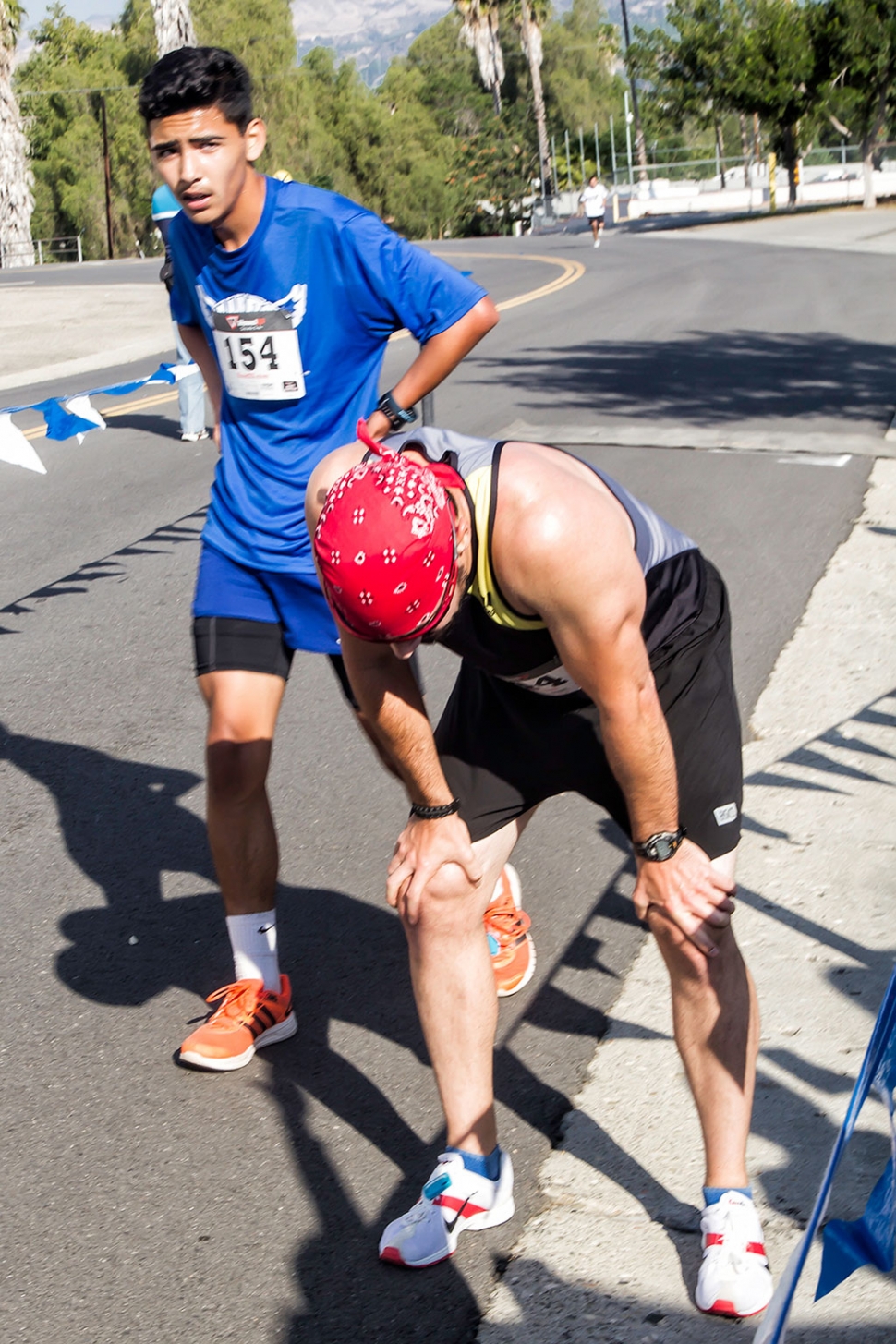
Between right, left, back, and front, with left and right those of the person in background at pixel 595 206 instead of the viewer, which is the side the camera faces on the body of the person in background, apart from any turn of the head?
front

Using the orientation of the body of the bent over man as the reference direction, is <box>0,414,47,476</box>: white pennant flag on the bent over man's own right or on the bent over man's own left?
on the bent over man's own right

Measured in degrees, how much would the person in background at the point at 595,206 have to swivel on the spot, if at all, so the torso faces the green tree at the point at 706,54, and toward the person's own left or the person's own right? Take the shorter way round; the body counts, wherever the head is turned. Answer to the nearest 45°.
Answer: approximately 180°

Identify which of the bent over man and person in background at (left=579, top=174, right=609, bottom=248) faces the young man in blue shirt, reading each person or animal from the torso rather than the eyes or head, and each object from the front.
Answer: the person in background

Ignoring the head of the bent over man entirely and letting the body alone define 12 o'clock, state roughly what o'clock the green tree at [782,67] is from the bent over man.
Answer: The green tree is roughly at 5 o'clock from the bent over man.

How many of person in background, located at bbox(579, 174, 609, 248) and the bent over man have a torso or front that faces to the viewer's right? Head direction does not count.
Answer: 0

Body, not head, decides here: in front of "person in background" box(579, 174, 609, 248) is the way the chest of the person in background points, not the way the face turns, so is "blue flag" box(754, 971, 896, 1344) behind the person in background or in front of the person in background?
in front

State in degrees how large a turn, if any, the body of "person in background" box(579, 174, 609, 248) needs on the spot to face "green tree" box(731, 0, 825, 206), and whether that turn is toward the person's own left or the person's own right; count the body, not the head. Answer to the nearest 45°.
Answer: approximately 135° to the person's own left

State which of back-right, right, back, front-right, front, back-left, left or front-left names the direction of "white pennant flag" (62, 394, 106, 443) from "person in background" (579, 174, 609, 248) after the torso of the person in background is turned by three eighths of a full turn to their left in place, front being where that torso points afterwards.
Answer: back-right

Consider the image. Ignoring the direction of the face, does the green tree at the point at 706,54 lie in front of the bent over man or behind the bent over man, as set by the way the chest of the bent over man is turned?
behind

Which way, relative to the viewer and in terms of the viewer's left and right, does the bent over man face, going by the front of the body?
facing the viewer and to the left of the viewer

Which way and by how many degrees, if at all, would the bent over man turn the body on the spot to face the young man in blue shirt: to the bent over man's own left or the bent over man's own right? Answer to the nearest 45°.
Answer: approximately 90° to the bent over man's own right

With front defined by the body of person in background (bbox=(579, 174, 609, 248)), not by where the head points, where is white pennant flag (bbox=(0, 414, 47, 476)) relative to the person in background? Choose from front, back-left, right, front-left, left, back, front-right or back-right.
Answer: front

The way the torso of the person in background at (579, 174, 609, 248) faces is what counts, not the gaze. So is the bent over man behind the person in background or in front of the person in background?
in front

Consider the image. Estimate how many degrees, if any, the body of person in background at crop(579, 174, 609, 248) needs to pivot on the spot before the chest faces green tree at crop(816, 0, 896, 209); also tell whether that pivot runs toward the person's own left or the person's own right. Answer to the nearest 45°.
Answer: approximately 135° to the person's own left

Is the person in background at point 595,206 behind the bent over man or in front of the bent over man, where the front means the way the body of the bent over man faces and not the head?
behind
